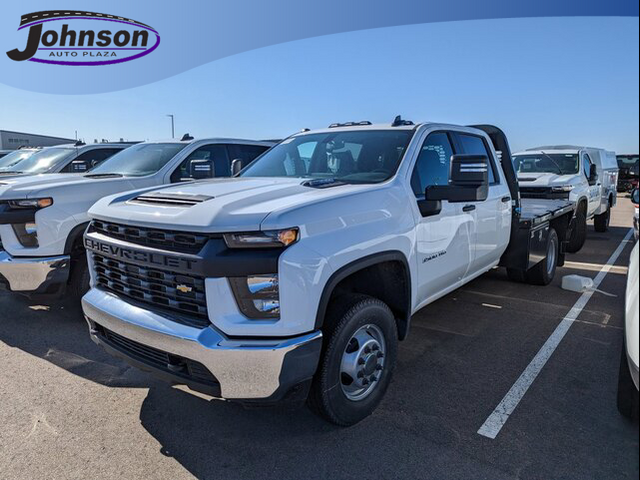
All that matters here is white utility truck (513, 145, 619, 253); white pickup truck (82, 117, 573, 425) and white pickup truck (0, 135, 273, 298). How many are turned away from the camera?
0

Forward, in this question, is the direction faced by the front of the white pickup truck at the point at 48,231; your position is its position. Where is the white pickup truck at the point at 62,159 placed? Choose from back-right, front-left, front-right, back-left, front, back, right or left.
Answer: back-right

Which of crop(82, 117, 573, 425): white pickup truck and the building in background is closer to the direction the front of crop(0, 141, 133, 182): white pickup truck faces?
the white pickup truck

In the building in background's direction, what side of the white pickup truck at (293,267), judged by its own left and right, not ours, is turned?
right

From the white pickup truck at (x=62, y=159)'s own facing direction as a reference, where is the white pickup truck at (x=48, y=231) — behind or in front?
in front

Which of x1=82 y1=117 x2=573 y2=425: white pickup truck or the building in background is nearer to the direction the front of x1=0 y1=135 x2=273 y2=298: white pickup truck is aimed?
the white pickup truck

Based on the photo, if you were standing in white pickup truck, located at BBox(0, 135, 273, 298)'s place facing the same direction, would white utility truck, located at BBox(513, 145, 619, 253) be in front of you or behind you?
behind

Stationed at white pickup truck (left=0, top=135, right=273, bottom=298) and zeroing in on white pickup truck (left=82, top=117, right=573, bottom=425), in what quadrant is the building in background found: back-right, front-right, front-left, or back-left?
back-left

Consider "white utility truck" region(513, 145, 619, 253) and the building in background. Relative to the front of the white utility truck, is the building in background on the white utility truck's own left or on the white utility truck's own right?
on the white utility truck's own right

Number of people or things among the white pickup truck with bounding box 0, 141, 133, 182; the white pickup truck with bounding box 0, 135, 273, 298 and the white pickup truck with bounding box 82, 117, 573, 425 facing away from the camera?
0

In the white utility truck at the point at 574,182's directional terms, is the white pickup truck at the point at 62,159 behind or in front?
in front

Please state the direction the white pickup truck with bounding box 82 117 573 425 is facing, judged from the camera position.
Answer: facing the viewer and to the left of the viewer

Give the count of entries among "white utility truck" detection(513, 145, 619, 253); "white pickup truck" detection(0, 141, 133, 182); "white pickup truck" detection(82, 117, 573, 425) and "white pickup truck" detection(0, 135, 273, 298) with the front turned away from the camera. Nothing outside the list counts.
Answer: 0

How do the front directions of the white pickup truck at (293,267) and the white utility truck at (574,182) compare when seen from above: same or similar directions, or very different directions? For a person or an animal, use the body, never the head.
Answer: same or similar directions

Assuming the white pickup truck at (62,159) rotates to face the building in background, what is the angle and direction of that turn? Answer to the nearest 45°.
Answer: approximately 135° to its right

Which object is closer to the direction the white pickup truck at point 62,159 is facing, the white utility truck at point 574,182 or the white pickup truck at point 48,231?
the white pickup truck
